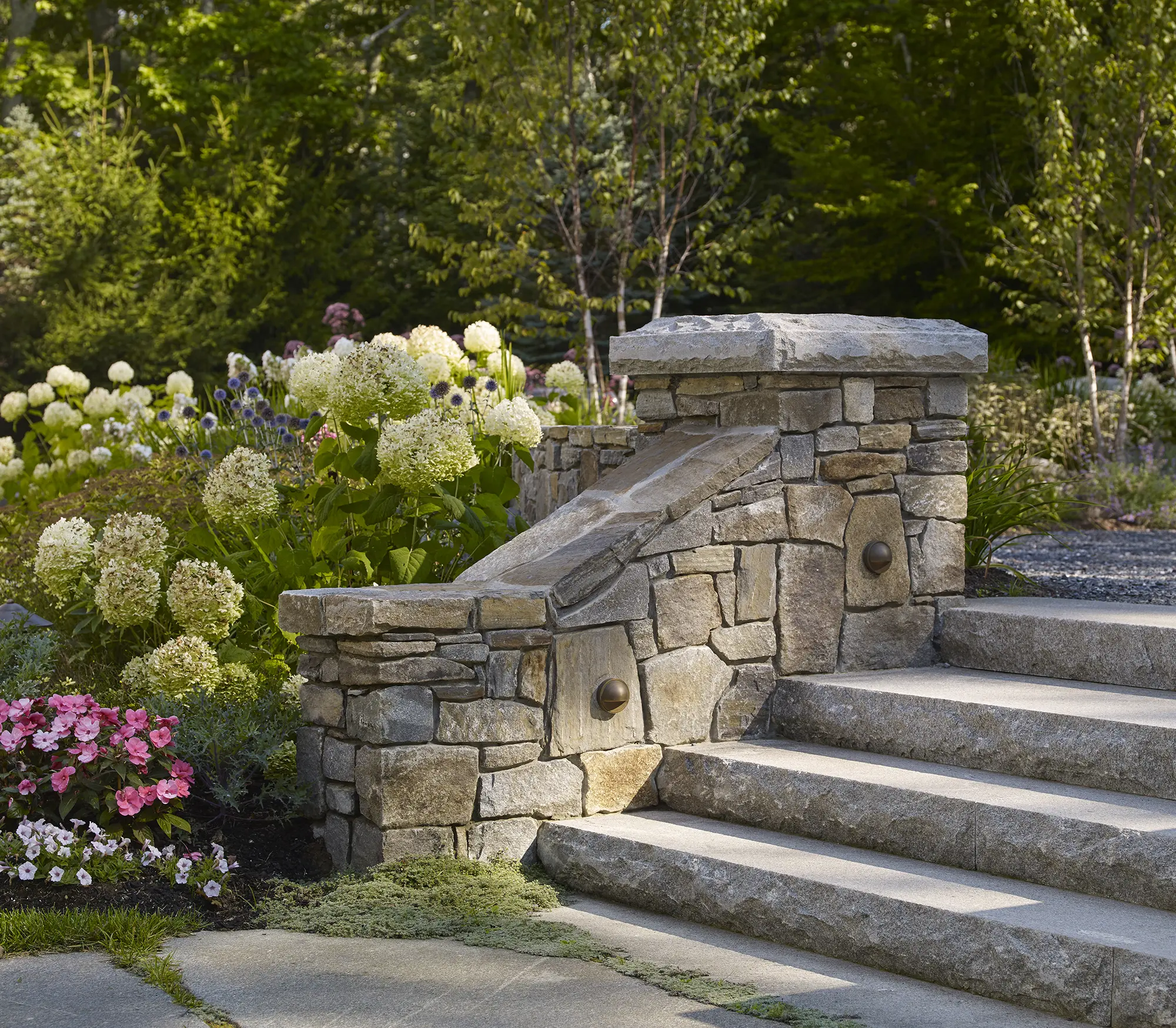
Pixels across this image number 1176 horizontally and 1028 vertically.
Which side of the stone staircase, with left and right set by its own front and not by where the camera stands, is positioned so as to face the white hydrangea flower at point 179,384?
right

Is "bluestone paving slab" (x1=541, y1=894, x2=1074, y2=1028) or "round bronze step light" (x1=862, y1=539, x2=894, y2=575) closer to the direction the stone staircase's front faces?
the bluestone paving slab

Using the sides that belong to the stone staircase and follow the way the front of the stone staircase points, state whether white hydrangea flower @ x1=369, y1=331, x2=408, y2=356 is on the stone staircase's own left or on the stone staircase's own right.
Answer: on the stone staircase's own right

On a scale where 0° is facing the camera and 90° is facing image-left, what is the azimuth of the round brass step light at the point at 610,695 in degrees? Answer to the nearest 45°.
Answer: approximately 315°

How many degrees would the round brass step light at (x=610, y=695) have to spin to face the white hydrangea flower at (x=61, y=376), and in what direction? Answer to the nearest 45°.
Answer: approximately 180°

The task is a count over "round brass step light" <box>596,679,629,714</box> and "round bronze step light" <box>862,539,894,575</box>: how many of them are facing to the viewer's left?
0

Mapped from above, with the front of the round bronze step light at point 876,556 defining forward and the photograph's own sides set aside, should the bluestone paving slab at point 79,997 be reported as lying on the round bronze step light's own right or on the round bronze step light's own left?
on the round bronze step light's own right

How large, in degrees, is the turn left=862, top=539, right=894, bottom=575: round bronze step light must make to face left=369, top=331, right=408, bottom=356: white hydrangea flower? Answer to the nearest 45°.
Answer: approximately 180°

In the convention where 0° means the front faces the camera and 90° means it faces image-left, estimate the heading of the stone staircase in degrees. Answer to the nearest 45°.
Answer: approximately 45°

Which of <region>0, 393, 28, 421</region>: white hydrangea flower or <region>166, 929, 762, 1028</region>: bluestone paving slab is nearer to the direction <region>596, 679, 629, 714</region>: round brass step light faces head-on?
the bluestone paving slab

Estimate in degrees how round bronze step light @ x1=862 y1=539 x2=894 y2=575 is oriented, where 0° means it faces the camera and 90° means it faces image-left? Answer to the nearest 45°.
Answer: approximately 315°

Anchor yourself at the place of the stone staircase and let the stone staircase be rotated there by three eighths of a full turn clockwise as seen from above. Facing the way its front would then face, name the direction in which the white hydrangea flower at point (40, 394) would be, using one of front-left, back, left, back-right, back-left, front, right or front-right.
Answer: front-left
